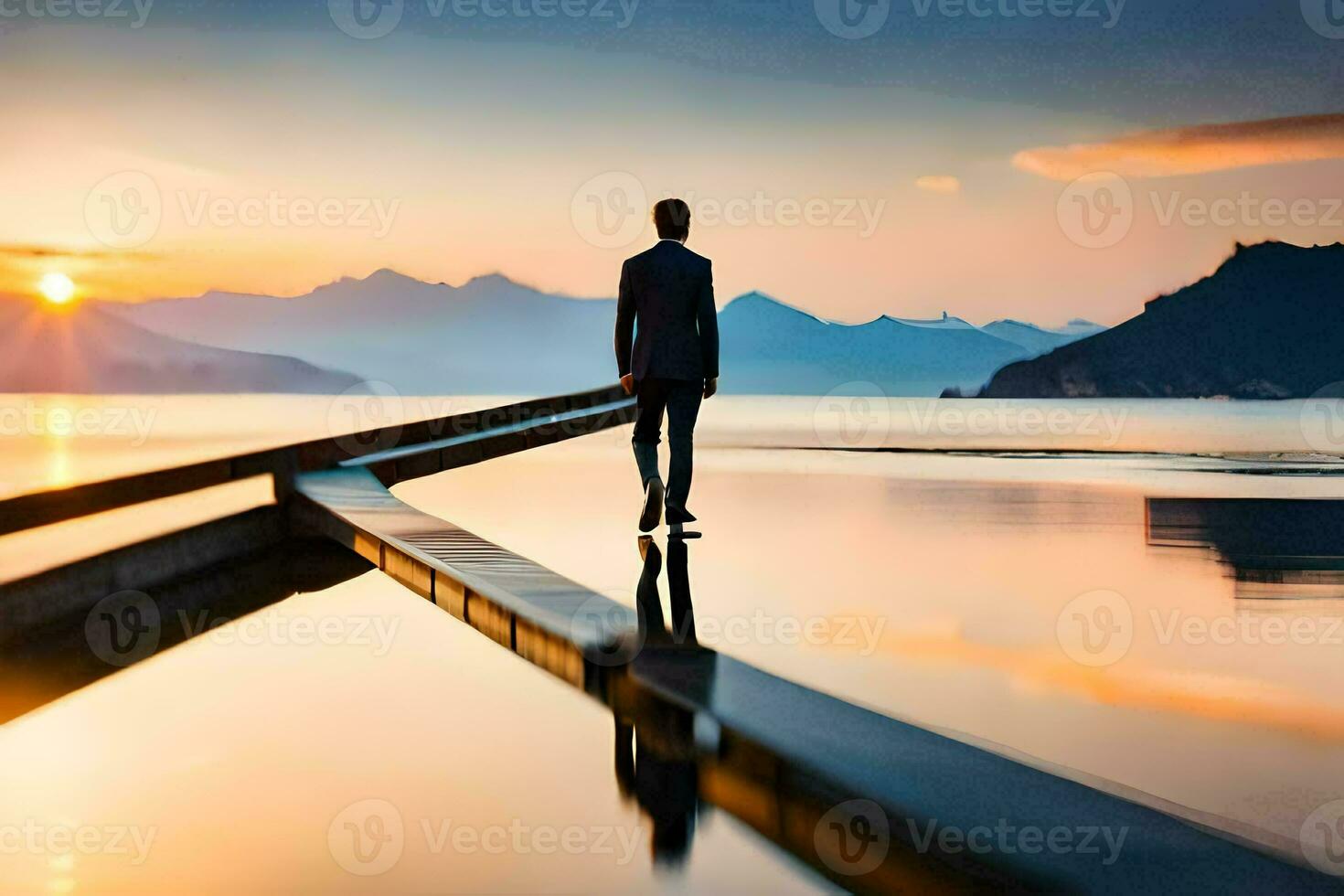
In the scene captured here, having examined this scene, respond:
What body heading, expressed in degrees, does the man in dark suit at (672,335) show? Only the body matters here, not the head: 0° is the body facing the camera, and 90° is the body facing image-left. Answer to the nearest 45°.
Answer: approximately 180°

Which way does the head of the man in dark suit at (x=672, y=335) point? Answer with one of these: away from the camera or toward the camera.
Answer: away from the camera
